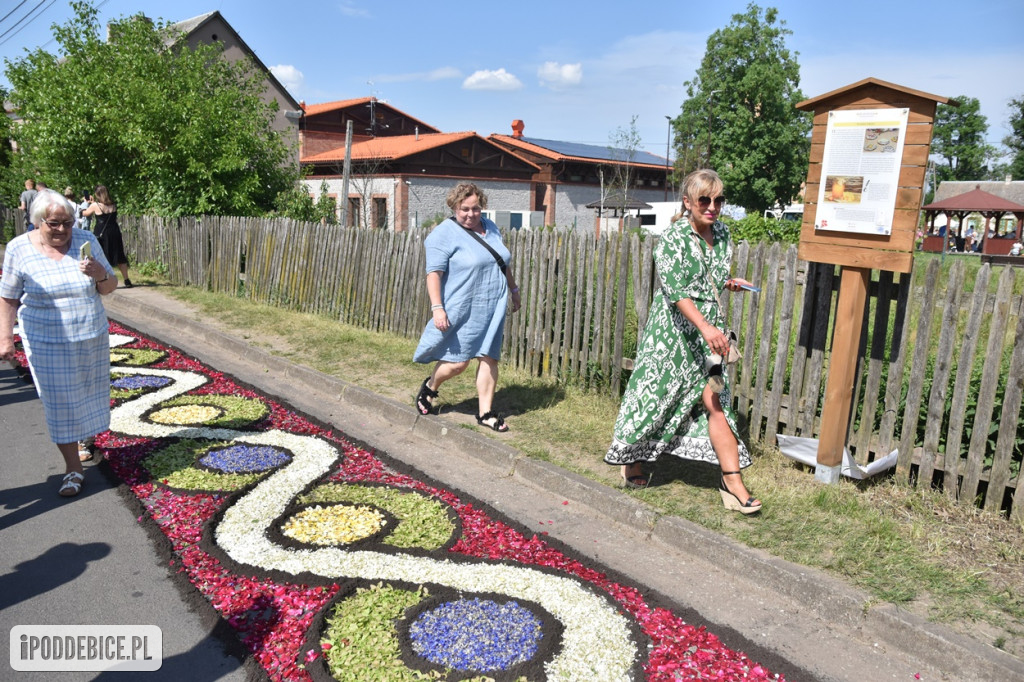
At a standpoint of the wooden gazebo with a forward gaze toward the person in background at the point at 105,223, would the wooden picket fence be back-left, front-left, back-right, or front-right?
front-left

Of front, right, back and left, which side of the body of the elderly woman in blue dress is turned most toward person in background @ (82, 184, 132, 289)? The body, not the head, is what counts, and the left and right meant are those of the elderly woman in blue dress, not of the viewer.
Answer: back

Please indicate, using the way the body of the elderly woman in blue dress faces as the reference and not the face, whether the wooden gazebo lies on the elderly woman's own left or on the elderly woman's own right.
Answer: on the elderly woman's own left

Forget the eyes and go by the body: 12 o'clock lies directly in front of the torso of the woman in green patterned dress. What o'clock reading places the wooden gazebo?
The wooden gazebo is roughly at 8 o'clock from the woman in green patterned dress.

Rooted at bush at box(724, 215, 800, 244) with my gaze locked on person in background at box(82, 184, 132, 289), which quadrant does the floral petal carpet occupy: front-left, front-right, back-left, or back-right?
front-left

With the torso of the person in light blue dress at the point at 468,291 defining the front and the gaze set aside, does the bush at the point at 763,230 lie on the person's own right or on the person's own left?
on the person's own left

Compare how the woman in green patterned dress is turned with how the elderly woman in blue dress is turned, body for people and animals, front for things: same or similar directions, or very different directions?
same or similar directions

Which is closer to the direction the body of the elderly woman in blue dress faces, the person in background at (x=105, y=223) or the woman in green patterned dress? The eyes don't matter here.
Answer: the woman in green patterned dress

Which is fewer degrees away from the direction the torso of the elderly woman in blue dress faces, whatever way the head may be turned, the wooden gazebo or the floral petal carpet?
the floral petal carpet

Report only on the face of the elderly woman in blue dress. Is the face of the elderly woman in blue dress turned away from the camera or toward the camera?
toward the camera

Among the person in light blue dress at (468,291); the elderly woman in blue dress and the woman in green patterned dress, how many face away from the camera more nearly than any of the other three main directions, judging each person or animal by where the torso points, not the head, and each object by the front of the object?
0

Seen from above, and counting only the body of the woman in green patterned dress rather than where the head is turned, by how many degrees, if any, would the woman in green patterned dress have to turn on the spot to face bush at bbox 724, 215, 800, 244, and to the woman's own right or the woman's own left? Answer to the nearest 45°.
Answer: approximately 135° to the woman's own left

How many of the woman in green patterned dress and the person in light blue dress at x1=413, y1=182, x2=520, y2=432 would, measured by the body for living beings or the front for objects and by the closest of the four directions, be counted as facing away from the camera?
0

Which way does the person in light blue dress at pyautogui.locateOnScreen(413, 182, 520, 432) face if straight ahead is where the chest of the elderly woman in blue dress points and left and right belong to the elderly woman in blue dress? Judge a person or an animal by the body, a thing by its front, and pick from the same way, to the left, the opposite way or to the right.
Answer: the same way

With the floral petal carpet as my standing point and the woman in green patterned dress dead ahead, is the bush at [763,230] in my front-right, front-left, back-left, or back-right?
front-left

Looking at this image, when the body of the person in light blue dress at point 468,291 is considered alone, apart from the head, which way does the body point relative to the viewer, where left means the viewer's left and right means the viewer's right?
facing the viewer and to the right of the viewer

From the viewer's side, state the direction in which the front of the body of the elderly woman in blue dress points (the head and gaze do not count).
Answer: toward the camera
